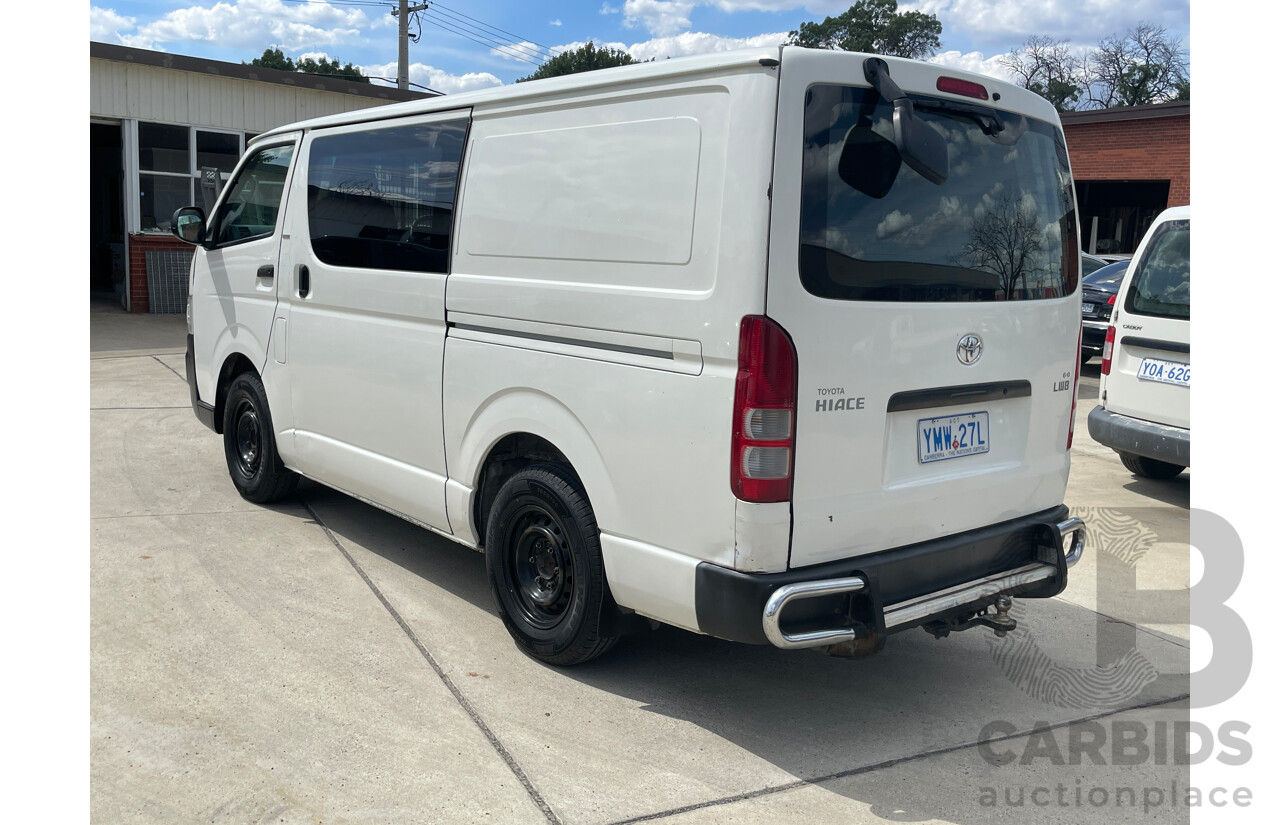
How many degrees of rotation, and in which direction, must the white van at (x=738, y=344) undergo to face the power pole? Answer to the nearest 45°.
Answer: approximately 45° to its right

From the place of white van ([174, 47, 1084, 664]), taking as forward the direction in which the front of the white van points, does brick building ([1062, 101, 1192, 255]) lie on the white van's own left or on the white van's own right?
on the white van's own right

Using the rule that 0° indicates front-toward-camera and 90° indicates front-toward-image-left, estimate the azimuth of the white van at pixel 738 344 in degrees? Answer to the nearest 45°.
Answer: approximately 135°

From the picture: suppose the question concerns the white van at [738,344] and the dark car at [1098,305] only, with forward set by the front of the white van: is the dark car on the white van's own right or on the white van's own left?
on the white van's own right

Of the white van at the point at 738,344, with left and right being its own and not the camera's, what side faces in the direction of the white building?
front

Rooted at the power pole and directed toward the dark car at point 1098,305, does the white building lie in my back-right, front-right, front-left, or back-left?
front-right

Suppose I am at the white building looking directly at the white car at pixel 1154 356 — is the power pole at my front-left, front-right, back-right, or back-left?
back-left

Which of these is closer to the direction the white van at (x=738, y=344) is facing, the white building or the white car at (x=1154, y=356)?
the white building

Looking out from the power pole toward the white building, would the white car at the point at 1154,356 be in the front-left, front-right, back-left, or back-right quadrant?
front-left

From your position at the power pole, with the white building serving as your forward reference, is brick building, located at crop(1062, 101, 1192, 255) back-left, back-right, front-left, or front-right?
front-left
